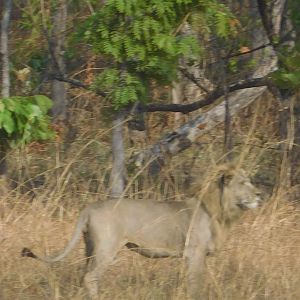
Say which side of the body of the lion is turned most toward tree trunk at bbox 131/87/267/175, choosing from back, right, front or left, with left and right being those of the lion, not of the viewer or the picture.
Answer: left

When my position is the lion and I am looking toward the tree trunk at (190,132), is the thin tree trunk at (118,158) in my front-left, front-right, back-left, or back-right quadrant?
front-left

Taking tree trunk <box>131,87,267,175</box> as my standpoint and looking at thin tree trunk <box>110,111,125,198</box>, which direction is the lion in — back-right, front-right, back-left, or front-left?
front-left

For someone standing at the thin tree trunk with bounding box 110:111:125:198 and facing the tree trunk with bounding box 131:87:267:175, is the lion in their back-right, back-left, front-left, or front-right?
back-right

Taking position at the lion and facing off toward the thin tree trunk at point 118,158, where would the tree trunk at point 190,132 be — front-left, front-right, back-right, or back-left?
front-right

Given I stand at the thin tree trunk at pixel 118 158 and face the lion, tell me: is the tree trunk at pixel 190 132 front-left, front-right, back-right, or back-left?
back-left

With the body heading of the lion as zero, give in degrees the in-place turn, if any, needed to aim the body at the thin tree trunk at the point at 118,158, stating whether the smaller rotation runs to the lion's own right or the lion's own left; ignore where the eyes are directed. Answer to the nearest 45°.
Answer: approximately 90° to the lion's own left

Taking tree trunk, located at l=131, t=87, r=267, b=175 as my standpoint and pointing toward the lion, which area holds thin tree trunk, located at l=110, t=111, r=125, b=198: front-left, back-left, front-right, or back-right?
front-right

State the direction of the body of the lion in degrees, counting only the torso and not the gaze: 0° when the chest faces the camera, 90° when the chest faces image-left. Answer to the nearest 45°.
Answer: approximately 270°
